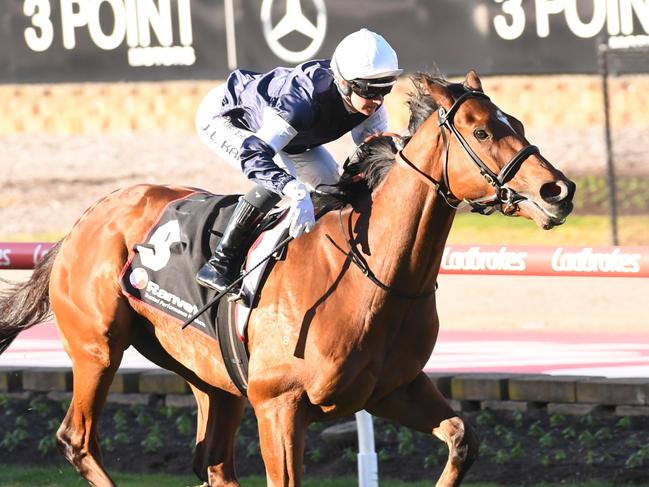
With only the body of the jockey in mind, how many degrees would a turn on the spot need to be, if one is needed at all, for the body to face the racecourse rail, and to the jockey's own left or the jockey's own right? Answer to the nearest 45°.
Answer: approximately 90° to the jockey's own left

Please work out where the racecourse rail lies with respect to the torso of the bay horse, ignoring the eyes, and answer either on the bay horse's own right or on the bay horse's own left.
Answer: on the bay horse's own left

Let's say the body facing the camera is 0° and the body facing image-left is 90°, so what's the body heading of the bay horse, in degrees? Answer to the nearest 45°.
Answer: approximately 315°
